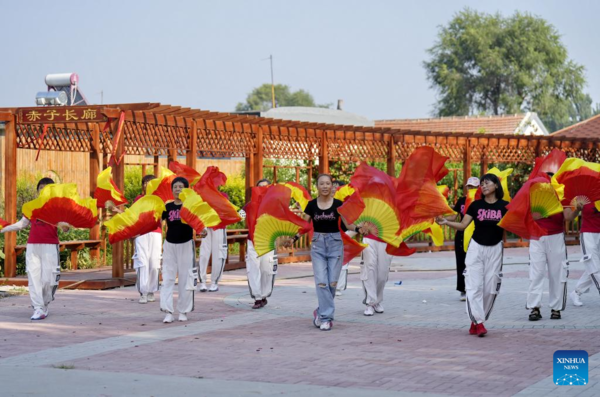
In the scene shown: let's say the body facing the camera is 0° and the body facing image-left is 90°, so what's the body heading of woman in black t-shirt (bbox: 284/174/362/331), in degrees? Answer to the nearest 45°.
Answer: approximately 0°

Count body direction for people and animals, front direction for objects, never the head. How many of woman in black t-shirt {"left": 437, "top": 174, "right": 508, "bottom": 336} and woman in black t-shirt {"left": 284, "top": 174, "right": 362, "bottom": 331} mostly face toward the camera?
2

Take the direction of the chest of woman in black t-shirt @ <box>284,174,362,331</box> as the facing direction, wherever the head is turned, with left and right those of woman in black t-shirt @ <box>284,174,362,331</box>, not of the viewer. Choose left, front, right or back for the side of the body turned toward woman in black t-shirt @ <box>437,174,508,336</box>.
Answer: left

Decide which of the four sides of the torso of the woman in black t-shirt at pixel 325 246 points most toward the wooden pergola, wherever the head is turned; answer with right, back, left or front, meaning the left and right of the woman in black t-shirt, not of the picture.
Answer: back

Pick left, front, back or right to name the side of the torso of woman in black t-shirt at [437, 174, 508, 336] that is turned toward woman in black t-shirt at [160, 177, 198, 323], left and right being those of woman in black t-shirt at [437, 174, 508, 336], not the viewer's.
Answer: right

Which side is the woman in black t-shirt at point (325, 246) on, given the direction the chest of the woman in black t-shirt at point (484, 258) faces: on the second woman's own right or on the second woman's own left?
on the second woman's own right

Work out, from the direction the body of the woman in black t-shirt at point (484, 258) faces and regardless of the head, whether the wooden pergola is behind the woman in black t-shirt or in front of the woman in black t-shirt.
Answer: behind
